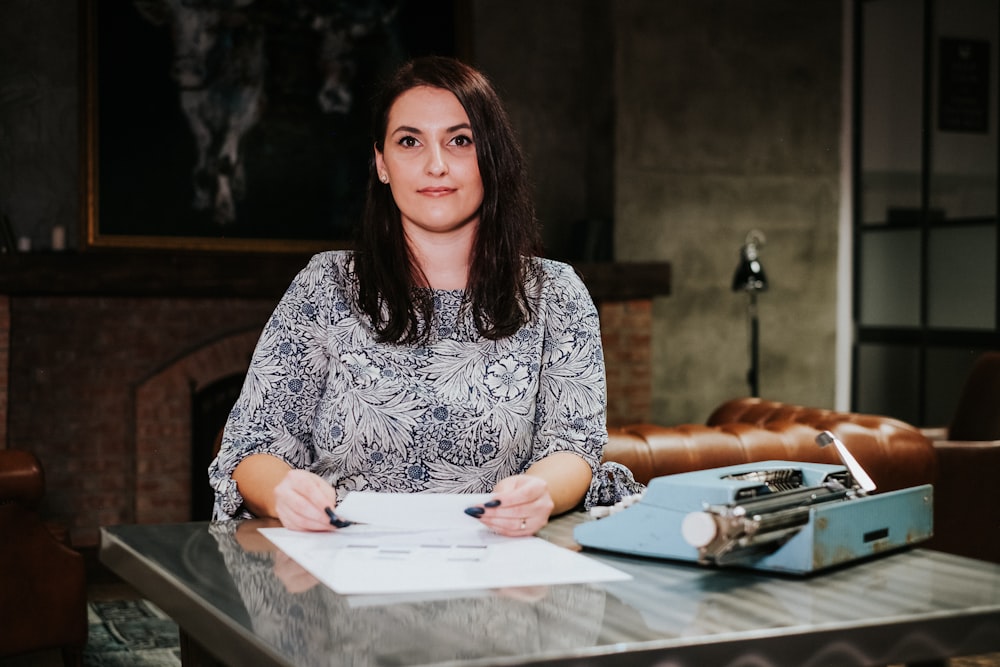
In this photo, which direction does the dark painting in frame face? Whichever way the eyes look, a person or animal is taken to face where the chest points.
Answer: toward the camera

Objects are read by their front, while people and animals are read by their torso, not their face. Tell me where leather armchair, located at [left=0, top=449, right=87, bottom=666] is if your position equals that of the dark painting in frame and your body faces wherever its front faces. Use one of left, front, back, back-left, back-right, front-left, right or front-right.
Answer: front

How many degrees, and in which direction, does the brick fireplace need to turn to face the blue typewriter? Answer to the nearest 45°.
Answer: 0° — it already faces it

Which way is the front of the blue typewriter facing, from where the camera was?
facing away from the viewer and to the left of the viewer

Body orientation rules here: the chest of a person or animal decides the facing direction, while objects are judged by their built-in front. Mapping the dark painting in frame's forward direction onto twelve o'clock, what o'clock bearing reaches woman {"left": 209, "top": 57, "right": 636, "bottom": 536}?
The woman is roughly at 12 o'clock from the dark painting in frame.

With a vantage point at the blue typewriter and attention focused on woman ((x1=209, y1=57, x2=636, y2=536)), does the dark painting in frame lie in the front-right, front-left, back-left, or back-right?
front-right

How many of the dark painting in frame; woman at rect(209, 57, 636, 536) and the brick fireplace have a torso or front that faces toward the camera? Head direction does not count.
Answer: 3

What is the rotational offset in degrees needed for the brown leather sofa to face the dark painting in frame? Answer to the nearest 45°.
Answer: approximately 90° to its right

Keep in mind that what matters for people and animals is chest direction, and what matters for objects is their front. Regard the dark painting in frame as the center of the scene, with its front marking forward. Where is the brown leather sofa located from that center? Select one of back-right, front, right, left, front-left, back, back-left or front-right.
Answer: front-left
